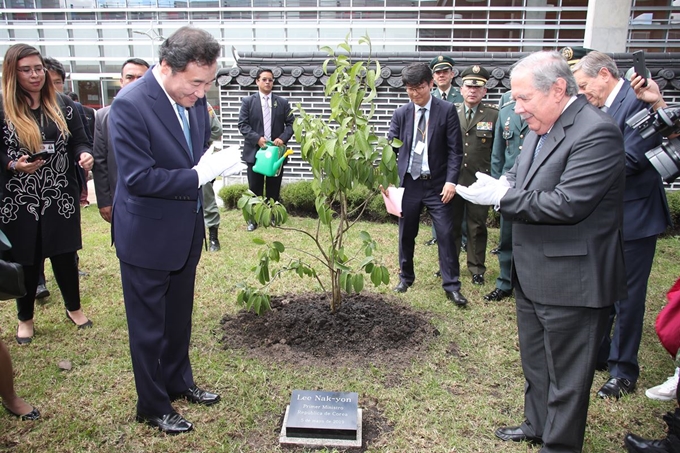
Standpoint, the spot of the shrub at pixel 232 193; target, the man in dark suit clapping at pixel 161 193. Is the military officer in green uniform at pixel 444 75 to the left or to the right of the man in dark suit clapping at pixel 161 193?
left

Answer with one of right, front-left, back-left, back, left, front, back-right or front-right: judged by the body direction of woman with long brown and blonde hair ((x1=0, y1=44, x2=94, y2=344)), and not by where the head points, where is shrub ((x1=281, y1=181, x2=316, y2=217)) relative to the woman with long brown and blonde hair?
back-left

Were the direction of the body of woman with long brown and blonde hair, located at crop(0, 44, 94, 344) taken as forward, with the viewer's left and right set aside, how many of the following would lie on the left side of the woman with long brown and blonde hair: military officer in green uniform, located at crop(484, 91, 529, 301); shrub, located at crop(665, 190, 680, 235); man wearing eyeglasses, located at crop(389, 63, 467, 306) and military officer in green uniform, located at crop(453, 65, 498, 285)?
4

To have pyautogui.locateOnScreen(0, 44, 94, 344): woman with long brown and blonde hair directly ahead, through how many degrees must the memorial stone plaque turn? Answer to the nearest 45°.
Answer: approximately 135° to its right

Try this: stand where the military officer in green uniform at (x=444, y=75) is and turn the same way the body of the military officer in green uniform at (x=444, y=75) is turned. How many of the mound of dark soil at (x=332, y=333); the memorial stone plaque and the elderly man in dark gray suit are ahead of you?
3

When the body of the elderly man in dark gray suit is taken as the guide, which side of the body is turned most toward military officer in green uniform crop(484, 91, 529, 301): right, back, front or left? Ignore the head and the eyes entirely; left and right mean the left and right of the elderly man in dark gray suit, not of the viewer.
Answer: right

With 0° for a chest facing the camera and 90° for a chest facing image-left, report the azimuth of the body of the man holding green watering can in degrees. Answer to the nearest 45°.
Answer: approximately 0°

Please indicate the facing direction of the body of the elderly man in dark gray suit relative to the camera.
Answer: to the viewer's left

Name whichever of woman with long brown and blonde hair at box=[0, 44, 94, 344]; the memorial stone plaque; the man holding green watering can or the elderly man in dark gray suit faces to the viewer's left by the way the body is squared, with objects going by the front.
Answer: the elderly man in dark gray suit

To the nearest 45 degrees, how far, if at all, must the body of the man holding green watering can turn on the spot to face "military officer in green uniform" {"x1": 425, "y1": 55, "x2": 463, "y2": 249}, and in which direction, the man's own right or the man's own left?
approximately 45° to the man's own left

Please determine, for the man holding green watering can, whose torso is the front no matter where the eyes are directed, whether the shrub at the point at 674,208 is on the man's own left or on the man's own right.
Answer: on the man's own left
